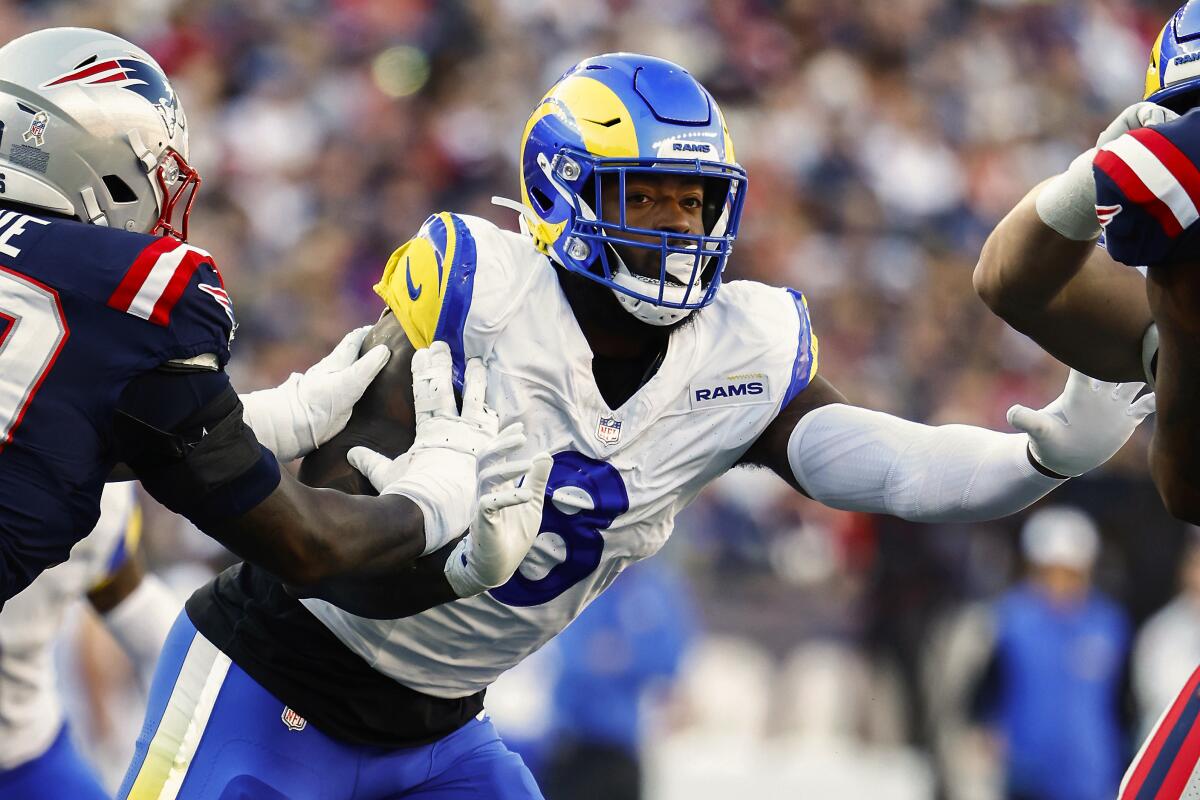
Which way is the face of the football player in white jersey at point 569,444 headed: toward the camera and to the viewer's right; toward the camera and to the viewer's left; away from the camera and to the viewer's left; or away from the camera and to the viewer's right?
toward the camera and to the viewer's right

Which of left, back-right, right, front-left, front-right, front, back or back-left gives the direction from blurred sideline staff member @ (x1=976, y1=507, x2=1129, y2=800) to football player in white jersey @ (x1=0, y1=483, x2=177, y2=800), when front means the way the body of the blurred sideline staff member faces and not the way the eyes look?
front-right

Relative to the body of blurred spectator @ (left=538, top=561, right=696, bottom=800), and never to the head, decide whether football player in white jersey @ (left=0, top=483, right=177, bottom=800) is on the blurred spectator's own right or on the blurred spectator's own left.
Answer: on the blurred spectator's own right

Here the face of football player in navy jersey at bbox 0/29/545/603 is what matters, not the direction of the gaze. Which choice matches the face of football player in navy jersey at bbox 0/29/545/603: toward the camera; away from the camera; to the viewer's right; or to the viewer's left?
to the viewer's right

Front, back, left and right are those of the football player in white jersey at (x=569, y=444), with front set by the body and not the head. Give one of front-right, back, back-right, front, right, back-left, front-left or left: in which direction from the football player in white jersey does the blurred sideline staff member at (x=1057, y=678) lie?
back

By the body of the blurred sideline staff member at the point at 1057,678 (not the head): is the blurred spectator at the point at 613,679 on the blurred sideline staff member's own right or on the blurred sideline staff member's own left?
on the blurred sideline staff member's own right

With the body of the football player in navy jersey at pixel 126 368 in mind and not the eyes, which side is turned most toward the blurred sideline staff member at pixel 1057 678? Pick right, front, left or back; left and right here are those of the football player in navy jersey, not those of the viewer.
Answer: front

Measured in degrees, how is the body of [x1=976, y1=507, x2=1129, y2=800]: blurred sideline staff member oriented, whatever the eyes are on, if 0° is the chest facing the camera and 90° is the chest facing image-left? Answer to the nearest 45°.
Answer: approximately 0°
